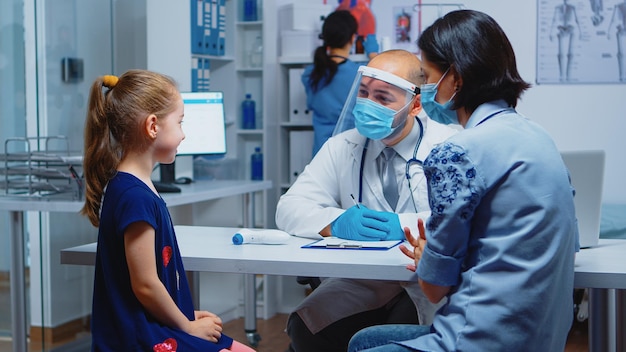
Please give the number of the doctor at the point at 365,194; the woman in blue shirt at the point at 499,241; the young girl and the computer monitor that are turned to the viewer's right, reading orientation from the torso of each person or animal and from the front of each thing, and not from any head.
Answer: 1

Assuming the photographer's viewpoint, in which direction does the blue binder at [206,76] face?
facing the viewer

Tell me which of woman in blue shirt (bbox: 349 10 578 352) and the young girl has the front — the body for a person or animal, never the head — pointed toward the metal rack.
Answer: the woman in blue shirt

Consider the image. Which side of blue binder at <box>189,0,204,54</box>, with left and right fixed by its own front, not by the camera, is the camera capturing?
front

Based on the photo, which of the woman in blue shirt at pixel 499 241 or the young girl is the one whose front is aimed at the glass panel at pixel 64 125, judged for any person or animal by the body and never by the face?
the woman in blue shirt

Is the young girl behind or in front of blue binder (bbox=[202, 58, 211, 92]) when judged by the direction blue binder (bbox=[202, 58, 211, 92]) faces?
in front

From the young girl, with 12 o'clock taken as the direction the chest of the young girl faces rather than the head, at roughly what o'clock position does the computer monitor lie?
The computer monitor is roughly at 9 o'clock from the young girl.

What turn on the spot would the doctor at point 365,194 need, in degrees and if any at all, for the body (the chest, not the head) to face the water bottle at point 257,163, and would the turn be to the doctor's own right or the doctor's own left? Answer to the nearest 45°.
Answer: approximately 135° to the doctor's own right

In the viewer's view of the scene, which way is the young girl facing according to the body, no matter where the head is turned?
to the viewer's right

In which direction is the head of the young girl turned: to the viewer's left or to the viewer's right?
to the viewer's right

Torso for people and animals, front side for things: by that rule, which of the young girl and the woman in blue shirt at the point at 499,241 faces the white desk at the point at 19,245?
the woman in blue shirt

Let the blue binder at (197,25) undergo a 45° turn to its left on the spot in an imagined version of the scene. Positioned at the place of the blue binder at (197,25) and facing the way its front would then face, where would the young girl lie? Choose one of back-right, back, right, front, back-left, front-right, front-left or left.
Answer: front-right

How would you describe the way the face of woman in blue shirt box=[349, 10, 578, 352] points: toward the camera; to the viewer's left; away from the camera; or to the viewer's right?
to the viewer's left

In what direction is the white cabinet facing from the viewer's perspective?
toward the camera

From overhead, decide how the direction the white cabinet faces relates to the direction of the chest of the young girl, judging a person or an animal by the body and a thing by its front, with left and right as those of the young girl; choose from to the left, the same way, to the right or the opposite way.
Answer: to the right

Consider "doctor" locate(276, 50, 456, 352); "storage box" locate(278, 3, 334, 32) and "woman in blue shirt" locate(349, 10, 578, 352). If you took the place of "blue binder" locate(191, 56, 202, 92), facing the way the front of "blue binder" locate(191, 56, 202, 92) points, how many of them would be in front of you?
2
